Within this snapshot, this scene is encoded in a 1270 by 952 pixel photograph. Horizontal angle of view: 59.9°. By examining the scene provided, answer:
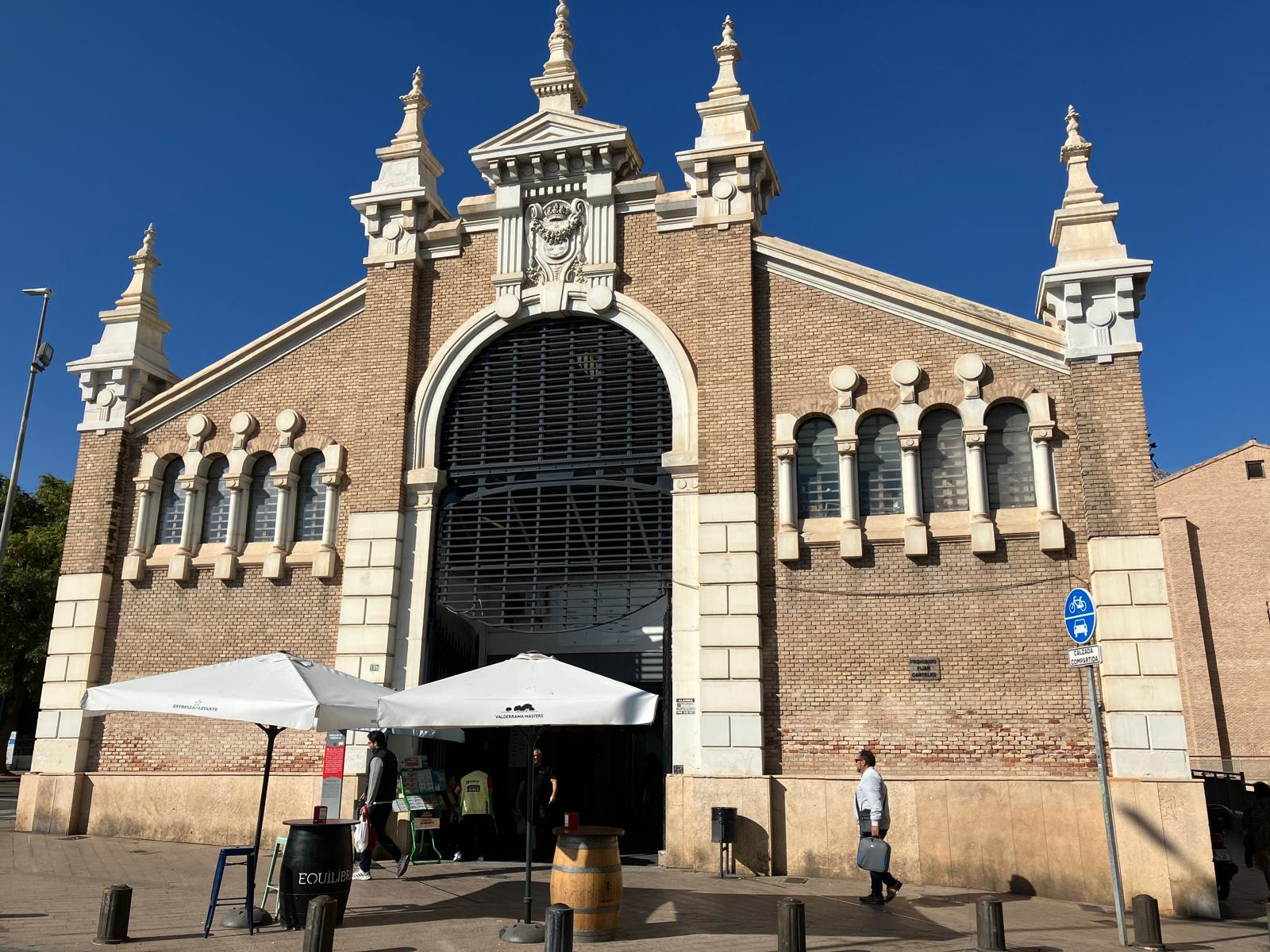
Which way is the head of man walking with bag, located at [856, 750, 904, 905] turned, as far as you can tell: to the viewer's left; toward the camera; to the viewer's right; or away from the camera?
to the viewer's left

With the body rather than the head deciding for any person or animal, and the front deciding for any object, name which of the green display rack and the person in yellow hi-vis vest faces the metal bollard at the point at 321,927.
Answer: the green display rack

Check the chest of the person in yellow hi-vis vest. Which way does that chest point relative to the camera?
away from the camera

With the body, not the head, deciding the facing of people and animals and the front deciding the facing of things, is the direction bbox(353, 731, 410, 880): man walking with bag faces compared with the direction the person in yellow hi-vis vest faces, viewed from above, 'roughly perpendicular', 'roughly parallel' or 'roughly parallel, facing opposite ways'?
roughly perpendicular

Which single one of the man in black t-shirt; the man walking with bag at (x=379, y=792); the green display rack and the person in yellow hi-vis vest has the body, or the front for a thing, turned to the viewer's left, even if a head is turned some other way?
the man walking with bag

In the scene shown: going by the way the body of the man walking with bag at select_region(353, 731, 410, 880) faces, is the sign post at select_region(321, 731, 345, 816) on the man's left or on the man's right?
on the man's right

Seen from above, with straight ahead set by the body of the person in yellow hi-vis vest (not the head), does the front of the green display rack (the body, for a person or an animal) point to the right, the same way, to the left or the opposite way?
the opposite way

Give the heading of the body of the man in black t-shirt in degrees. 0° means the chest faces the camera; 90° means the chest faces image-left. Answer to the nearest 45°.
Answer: approximately 0°

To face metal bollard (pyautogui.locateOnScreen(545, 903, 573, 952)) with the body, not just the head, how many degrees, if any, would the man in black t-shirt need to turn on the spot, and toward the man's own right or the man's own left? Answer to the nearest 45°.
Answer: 0° — they already face it

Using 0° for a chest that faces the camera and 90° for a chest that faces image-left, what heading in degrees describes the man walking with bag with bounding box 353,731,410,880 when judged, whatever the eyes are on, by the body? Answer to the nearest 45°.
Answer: approximately 90°

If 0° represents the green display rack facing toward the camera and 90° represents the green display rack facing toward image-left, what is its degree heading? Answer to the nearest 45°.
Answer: approximately 0°
